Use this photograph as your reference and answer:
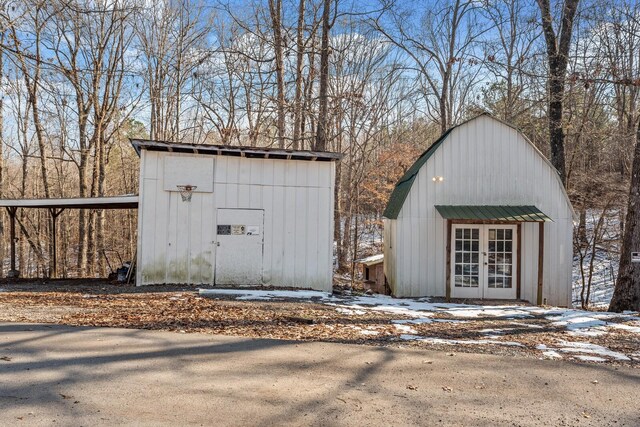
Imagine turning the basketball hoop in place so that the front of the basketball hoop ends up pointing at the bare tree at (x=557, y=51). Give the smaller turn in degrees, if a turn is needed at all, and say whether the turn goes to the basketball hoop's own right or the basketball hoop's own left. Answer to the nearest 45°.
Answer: approximately 90° to the basketball hoop's own left

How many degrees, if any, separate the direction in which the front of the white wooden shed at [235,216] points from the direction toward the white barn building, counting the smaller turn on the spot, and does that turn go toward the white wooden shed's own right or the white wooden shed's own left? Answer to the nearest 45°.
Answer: approximately 90° to the white wooden shed's own left

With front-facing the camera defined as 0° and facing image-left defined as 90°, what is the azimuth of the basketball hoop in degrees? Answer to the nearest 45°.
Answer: approximately 0°

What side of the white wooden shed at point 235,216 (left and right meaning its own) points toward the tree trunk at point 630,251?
left

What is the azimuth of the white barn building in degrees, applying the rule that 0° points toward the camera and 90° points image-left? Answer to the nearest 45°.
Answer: approximately 0°

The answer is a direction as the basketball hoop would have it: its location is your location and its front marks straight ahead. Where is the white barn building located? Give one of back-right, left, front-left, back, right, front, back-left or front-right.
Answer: left

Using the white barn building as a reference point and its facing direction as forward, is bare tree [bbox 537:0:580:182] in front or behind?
behind

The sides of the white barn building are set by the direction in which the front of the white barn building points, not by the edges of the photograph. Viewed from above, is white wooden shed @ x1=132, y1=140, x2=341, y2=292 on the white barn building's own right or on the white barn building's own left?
on the white barn building's own right

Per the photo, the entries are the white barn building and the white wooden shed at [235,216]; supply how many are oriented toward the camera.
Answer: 2
